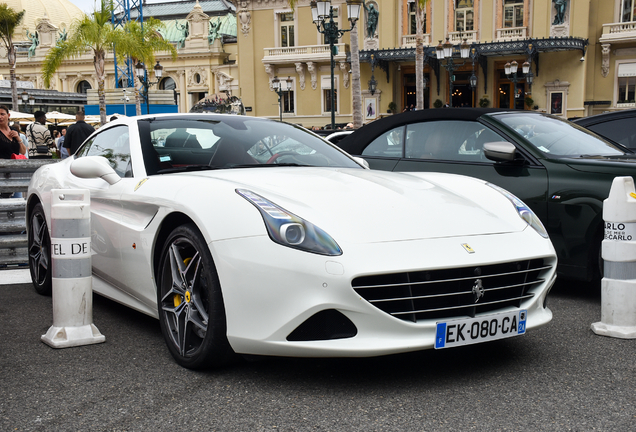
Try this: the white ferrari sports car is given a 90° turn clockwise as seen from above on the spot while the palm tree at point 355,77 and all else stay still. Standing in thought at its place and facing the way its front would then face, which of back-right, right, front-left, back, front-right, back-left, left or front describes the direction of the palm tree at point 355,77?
back-right

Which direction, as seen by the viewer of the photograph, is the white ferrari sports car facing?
facing the viewer and to the right of the viewer

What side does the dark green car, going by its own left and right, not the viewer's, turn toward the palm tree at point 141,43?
back

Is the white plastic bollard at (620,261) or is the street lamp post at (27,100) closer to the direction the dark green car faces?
the white plastic bollard

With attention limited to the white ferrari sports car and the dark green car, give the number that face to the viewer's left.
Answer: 0

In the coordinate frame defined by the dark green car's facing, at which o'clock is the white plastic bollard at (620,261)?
The white plastic bollard is roughly at 1 o'clock from the dark green car.

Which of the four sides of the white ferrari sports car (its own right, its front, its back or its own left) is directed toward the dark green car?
left

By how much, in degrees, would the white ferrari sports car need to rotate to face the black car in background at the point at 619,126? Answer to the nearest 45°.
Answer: approximately 90° to its left

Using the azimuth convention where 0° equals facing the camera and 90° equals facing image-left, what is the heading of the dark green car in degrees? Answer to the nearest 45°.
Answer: approximately 315°

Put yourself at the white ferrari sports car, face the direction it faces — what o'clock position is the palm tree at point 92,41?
The palm tree is roughly at 7 o'clock from the white ferrari sports car.

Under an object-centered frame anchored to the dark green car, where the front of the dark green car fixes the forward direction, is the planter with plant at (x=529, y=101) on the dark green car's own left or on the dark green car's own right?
on the dark green car's own left

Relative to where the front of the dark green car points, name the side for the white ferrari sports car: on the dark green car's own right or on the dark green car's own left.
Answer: on the dark green car's own right
